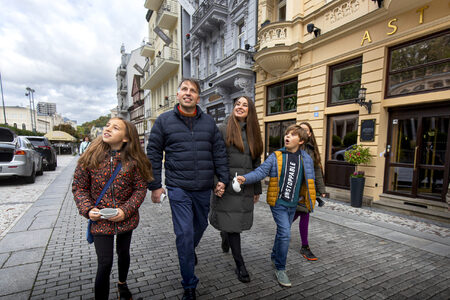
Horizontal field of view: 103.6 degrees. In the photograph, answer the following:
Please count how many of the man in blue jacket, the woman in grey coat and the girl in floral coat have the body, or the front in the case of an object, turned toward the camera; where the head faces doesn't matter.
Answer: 3

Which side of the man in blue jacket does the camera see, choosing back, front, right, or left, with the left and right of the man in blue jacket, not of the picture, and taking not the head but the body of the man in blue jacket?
front

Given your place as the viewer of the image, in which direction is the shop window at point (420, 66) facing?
facing the viewer and to the left of the viewer

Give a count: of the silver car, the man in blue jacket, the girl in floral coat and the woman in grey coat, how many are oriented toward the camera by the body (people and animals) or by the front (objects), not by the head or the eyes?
3

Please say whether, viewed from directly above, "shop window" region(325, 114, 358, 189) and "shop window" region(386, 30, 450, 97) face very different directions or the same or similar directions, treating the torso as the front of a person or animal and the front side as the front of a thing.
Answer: same or similar directions

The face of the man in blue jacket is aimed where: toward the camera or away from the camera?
toward the camera

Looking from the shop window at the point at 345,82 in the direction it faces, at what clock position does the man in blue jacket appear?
The man in blue jacket is roughly at 11 o'clock from the shop window.

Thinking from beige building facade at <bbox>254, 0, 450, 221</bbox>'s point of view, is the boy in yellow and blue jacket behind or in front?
in front

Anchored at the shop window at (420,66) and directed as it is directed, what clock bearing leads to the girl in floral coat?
The girl in floral coat is roughly at 11 o'clock from the shop window.

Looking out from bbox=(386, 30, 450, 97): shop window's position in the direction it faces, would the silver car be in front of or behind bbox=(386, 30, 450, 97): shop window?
in front

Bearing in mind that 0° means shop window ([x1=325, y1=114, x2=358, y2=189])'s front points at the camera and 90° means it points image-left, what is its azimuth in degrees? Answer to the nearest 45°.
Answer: approximately 45°

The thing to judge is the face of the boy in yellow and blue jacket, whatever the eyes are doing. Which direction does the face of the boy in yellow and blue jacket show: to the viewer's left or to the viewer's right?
to the viewer's left

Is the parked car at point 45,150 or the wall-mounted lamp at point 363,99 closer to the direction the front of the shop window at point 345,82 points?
the parked car

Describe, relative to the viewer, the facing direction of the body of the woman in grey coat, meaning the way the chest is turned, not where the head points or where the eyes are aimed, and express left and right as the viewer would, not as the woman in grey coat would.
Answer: facing the viewer

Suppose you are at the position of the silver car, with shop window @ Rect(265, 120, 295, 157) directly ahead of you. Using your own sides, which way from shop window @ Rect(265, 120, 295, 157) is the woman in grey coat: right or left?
right

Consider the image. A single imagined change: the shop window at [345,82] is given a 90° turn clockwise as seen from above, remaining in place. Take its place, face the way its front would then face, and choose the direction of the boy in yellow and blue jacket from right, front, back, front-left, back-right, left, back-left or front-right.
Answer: back-left

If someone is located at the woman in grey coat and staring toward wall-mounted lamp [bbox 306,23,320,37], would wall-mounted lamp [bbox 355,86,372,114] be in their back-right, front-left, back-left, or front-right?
front-right

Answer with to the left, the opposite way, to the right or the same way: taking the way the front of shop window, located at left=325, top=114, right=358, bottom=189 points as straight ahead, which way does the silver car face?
to the right
